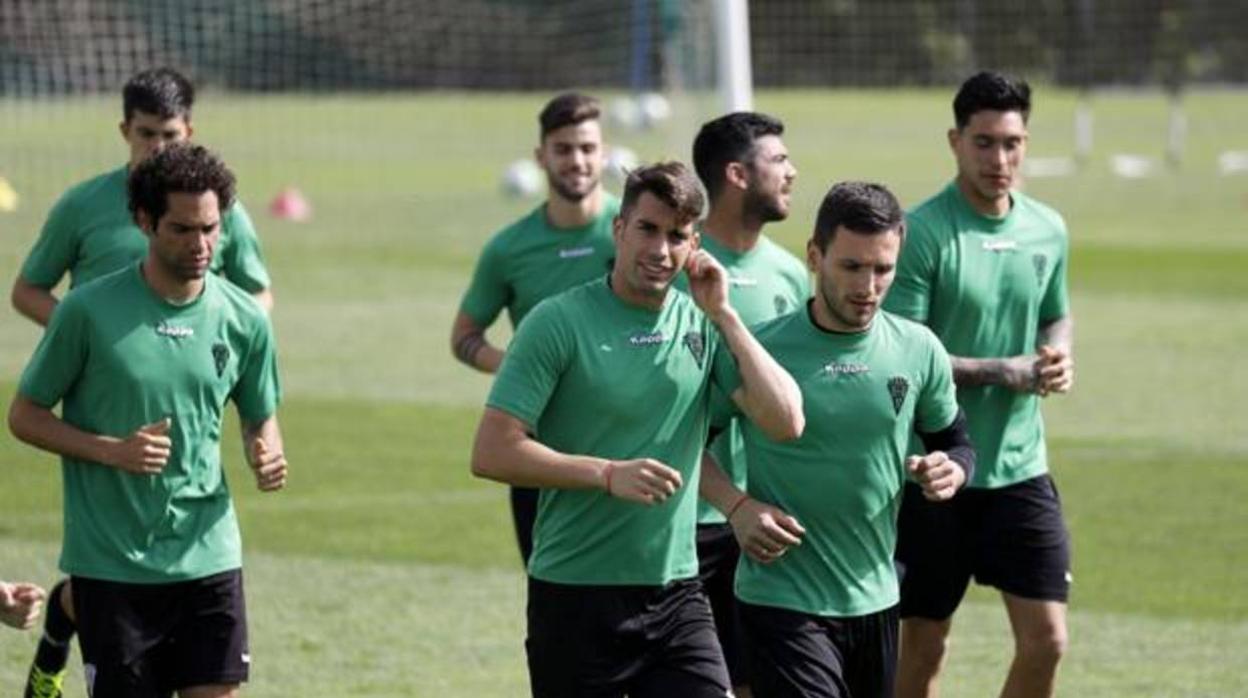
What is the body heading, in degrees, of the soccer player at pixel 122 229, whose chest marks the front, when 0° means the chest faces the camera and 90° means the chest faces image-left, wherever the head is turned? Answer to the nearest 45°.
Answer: approximately 0°

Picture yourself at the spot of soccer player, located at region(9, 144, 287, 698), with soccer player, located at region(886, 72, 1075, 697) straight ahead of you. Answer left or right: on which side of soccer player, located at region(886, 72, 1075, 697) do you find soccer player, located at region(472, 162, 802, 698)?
right

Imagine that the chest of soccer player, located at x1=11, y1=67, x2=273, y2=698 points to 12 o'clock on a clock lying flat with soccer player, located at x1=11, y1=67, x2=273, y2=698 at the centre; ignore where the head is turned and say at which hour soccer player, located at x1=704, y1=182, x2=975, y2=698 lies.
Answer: soccer player, located at x1=704, y1=182, x2=975, y2=698 is roughly at 11 o'clock from soccer player, located at x1=11, y1=67, x2=273, y2=698.

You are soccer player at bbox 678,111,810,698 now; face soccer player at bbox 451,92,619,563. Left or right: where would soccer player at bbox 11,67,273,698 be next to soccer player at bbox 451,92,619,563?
left

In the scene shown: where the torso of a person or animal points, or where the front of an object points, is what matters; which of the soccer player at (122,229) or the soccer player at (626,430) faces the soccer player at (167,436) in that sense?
the soccer player at (122,229)

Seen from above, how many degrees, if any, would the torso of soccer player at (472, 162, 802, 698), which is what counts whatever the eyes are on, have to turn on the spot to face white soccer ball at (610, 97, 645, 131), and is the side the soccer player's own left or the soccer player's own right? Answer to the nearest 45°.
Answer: approximately 135° to the soccer player's own left

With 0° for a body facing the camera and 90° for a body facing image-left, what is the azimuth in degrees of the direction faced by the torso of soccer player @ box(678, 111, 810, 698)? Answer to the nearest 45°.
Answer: approximately 315°

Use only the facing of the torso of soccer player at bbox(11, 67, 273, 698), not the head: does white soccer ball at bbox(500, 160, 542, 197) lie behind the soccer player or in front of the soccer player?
behind

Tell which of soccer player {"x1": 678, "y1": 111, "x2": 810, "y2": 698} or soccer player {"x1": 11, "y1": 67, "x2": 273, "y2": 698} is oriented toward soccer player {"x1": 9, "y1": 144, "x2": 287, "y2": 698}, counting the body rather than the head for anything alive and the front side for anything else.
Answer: soccer player {"x1": 11, "y1": 67, "x2": 273, "y2": 698}
